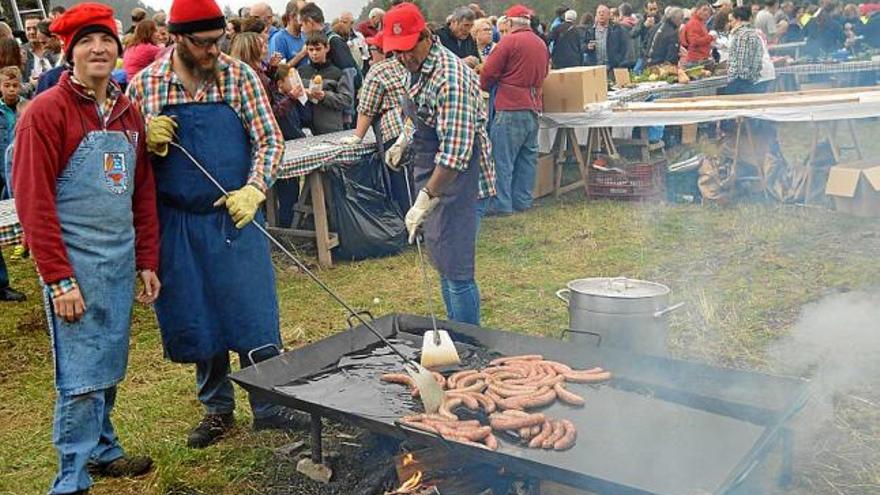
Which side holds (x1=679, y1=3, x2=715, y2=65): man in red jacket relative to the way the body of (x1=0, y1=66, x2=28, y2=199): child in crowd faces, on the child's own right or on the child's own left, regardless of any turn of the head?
on the child's own left

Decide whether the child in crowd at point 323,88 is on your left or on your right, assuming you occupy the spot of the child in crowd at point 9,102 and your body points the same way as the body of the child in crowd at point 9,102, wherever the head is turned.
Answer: on your left

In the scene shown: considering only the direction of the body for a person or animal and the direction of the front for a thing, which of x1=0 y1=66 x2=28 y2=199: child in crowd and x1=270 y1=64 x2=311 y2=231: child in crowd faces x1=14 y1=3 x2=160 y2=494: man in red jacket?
x1=0 y1=66 x2=28 y2=199: child in crowd

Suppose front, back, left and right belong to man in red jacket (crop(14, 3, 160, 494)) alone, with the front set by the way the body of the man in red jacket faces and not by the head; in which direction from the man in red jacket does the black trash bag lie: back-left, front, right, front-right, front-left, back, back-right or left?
left

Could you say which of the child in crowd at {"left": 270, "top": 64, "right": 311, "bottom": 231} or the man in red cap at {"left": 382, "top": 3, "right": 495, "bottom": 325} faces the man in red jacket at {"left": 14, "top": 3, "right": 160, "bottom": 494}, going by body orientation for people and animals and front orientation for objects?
the man in red cap
